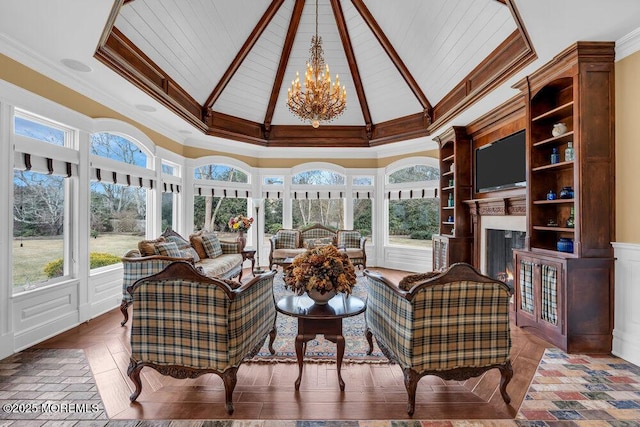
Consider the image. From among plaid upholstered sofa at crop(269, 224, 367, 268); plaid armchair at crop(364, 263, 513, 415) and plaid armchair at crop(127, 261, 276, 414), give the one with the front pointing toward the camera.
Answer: the plaid upholstered sofa

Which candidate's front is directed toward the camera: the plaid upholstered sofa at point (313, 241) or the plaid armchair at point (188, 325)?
the plaid upholstered sofa

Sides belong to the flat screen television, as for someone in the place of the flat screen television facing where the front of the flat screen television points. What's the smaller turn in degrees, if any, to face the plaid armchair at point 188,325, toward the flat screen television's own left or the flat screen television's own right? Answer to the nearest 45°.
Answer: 0° — it already faces it

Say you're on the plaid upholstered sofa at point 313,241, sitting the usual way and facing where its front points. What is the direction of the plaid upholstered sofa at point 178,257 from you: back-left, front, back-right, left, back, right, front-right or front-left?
front-right

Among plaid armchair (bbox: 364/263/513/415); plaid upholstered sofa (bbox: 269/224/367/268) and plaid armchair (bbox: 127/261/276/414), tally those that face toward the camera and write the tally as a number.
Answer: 1

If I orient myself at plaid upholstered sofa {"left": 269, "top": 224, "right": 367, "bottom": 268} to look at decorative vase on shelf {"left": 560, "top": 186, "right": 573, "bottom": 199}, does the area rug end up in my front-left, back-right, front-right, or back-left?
front-right

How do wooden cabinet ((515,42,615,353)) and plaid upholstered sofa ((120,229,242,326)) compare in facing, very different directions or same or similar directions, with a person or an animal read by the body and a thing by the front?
very different directions

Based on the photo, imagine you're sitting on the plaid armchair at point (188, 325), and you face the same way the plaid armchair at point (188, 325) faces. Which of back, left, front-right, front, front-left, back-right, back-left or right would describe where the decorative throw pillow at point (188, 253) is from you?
front-left

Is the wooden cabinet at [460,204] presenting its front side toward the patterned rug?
no

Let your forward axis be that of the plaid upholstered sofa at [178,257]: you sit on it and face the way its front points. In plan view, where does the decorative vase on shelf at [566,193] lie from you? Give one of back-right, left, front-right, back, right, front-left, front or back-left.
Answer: front

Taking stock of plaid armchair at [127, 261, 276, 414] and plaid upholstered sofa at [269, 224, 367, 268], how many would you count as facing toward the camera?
1

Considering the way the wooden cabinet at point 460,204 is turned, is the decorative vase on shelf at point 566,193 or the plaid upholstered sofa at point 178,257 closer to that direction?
the plaid upholstered sofa

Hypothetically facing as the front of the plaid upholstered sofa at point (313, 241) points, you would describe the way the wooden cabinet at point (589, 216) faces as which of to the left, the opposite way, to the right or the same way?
to the right

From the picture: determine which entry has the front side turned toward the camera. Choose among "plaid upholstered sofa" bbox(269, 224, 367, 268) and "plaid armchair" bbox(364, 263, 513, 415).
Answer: the plaid upholstered sofa

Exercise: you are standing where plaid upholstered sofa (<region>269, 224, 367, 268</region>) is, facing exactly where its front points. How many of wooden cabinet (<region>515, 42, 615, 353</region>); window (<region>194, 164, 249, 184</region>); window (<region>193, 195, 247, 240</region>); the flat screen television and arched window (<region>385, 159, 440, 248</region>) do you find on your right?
2

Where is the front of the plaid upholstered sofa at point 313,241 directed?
toward the camera
